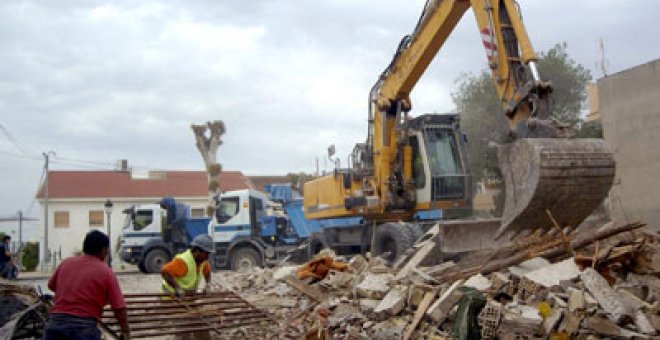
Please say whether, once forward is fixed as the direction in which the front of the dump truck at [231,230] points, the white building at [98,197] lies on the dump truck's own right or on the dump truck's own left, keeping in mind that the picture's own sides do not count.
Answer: on the dump truck's own right

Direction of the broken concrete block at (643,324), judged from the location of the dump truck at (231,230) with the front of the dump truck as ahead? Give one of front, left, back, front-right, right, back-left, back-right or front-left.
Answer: left

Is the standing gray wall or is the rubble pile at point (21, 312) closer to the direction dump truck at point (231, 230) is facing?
the rubble pile

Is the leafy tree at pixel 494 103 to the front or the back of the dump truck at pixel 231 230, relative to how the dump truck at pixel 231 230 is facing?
to the back

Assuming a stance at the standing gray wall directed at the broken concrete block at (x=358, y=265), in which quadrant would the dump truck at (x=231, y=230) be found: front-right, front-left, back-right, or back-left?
front-right

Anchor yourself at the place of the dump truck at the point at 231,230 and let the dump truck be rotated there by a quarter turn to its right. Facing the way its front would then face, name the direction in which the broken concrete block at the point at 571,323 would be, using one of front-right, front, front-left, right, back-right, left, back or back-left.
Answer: back

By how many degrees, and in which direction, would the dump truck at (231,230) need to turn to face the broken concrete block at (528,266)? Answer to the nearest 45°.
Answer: approximately 90° to its left

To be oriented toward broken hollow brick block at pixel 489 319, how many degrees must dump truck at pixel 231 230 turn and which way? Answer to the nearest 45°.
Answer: approximately 90° to its left

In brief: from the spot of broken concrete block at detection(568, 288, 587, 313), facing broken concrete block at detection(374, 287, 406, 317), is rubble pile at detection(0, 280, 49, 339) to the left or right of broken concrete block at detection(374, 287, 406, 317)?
left

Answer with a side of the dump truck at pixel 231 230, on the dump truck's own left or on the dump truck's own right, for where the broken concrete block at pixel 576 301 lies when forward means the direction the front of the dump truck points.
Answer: on the dump truck's own left

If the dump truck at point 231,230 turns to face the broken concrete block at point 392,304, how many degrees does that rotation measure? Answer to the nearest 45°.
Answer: approximately 90° to its left

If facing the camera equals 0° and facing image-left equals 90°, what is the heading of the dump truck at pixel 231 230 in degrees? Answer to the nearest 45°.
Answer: approximately 90°

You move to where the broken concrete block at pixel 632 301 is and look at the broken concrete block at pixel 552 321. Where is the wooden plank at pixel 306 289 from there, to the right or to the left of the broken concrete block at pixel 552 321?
right

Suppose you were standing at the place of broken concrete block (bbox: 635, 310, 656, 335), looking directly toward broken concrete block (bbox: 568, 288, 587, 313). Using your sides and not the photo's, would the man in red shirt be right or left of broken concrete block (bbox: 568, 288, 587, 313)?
left

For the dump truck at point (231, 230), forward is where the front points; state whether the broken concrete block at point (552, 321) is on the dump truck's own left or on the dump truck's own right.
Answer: on the dump truck's own left

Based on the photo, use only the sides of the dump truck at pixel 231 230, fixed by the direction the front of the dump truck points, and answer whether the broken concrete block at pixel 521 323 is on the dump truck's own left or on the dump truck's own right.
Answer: on the dump truck's own left

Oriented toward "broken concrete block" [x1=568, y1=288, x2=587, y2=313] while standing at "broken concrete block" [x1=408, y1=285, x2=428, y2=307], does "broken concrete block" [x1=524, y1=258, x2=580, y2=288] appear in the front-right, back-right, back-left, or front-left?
front-left

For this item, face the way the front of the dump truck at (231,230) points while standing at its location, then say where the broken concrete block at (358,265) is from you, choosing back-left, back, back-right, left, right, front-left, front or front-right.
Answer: left

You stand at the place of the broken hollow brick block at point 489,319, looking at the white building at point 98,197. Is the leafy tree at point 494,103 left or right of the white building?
right
